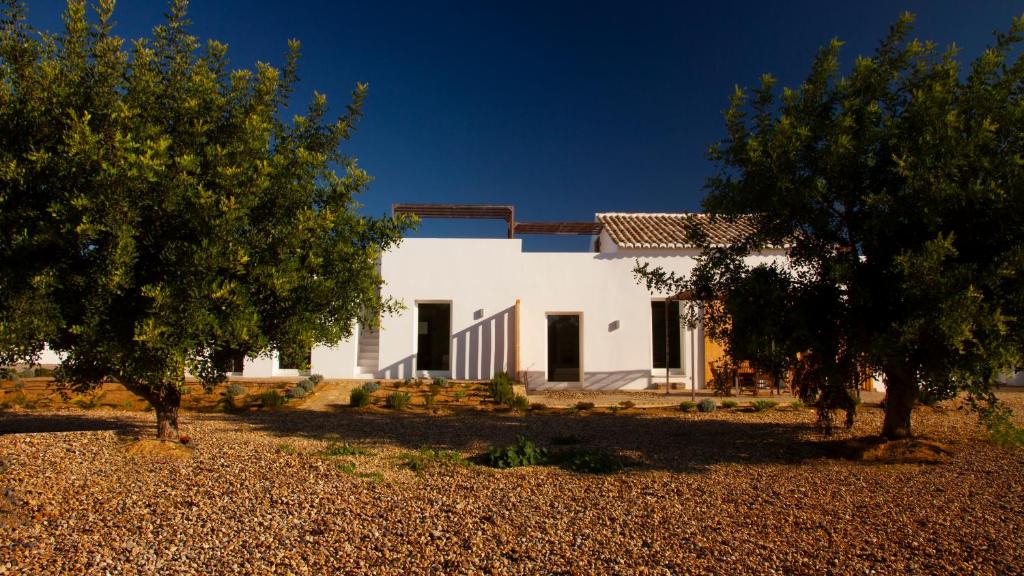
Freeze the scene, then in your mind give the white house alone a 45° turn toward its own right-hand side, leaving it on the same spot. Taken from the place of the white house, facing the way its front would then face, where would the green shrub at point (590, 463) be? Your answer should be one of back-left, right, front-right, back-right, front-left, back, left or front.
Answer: front-left

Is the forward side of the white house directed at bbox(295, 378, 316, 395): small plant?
no

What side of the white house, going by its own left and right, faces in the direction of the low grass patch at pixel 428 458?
front

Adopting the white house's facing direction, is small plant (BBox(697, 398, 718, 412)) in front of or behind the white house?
in front

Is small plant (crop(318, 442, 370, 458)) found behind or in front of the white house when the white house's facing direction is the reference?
in front

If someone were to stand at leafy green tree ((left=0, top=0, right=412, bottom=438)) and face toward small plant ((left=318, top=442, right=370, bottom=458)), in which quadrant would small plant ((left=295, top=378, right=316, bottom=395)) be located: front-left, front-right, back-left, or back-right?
back-left

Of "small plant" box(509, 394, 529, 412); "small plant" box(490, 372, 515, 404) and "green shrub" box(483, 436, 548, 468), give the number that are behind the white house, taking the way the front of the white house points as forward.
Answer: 0

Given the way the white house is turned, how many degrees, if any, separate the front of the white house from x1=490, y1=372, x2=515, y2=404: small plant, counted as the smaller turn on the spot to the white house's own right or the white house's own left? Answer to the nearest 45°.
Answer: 0° — it already faces it

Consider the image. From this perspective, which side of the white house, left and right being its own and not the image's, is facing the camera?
front

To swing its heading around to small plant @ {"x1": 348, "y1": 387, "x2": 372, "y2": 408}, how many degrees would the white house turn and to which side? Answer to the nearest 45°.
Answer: approximately 45° to its right

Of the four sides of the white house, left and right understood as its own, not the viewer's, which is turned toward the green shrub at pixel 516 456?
front

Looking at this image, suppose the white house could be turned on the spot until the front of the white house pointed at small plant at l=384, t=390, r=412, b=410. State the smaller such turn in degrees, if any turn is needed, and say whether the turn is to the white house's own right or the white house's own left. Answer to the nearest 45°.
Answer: approximately 45° to the white house's own right
